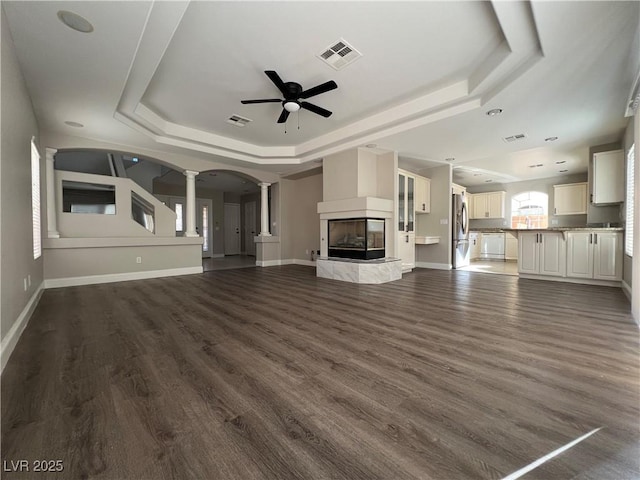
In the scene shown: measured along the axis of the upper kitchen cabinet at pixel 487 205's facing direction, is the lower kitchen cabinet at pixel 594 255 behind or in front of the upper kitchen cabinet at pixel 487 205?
in front

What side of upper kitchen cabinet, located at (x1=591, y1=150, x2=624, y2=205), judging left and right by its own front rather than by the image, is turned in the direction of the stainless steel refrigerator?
right

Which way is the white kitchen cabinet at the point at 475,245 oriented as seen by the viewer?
toward the camera

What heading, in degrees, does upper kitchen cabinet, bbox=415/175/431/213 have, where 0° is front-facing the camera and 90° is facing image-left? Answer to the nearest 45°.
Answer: approximately 315°

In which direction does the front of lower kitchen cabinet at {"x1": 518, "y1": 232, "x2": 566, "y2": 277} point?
toward the camera

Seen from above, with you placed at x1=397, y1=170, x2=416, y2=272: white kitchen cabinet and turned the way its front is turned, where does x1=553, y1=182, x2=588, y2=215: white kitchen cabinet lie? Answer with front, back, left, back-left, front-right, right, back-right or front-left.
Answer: left

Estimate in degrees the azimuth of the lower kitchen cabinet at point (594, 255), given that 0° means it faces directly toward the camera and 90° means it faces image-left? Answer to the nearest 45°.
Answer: approximately 0°

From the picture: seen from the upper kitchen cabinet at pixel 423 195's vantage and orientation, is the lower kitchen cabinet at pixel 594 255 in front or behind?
in front

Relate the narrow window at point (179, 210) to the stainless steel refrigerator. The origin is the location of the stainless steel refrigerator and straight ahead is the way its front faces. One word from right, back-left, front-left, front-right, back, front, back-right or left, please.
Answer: back-right

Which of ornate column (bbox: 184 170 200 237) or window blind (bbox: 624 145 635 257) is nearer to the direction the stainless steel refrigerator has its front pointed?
the window blind
